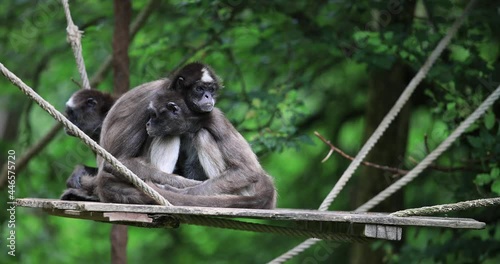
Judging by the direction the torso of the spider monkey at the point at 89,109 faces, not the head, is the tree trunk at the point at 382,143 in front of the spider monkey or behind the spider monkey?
behind

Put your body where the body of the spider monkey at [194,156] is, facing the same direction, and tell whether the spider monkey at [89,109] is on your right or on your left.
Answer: on your right
